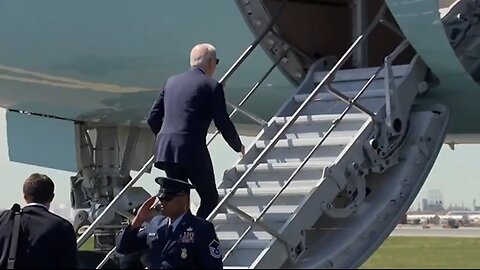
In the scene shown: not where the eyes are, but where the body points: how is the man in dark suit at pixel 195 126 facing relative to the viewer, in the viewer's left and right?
facing away from the viewer and to the right of the viewer

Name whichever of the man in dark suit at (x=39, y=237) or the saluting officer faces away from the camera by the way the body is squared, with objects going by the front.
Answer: the man in dark suit

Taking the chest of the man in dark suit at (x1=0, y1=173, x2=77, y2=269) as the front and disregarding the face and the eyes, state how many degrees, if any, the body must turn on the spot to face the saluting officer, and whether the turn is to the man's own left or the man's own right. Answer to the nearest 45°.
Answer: approximately 90° to the man's own right

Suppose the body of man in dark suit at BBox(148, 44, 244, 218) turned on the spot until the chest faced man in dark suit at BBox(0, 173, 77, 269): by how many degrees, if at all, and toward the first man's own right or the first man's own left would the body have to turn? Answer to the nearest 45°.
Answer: approximately 180°

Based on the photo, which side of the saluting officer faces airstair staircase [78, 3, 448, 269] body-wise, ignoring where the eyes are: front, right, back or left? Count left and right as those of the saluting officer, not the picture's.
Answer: back

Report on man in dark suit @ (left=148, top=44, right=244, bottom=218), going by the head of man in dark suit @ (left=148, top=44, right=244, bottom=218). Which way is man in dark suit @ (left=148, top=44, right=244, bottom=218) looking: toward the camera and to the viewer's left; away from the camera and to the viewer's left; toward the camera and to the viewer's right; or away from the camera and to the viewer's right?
away from the camera and to the viewer's right

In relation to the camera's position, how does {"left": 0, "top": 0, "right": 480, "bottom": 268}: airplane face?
facing away from the viewer and to the left of the viewer

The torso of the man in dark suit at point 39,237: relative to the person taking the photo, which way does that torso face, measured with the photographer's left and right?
facing away from the viewer

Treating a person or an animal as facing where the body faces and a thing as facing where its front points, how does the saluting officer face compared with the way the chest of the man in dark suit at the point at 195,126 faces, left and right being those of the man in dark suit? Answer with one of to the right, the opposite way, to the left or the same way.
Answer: the opposite way

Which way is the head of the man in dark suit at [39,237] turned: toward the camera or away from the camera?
away from the camera

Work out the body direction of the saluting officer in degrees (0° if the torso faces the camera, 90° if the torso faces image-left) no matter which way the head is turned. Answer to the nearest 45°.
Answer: approximately 45°

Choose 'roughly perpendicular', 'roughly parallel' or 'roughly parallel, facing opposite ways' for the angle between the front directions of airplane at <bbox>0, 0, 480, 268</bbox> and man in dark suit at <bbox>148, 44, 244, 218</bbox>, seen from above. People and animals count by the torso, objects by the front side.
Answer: roughly perpendicular

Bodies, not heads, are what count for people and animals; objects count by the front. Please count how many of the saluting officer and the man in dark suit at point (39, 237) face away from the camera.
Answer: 1
